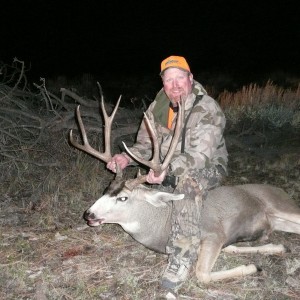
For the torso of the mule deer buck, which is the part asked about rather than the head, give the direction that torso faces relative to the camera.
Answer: to the viewer's left
